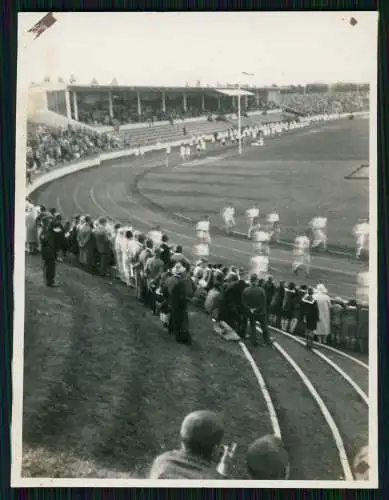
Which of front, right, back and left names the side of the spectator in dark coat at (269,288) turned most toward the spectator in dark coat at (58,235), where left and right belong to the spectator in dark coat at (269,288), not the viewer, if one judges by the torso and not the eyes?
left

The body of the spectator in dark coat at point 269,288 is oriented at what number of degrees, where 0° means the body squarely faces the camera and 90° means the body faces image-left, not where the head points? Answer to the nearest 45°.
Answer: approximately 180°

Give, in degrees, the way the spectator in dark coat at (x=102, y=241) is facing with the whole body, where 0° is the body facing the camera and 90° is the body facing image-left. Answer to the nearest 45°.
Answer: approximately 225°
